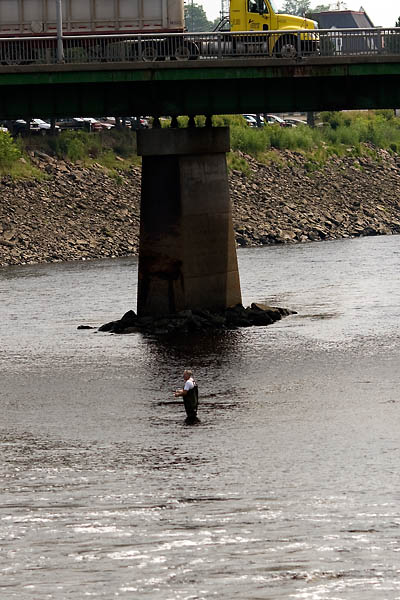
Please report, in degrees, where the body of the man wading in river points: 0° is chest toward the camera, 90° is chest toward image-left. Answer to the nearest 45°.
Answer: approximately 90°
